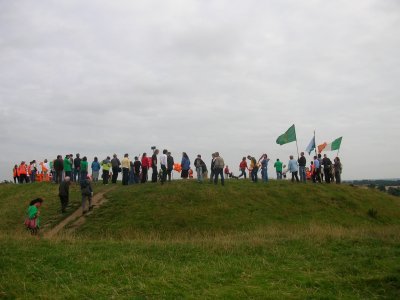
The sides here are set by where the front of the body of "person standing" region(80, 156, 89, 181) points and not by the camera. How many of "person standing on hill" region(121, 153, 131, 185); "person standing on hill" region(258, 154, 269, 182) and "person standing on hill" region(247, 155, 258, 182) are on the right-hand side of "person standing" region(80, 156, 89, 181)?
3

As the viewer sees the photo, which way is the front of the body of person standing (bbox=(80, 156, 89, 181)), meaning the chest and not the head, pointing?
away from the camera

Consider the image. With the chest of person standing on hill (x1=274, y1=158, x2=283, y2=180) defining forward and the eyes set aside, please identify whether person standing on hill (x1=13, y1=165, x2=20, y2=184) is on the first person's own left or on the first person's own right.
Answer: on the first person's own left

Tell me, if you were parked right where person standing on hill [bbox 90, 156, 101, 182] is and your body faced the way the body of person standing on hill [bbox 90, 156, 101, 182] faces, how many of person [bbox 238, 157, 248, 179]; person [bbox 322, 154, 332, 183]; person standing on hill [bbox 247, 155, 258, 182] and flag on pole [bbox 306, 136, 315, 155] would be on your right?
4

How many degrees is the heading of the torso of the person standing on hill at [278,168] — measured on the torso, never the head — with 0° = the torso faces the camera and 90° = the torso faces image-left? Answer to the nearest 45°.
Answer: approximately 180°

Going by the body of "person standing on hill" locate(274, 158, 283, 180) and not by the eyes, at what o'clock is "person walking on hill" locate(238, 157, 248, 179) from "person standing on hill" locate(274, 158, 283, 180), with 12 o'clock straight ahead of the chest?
"person walking on hill" locate(238, 157, 248, 179) is roughly at 9 o'clock from "person standing on hill" locate(274, 158, 283, 180).

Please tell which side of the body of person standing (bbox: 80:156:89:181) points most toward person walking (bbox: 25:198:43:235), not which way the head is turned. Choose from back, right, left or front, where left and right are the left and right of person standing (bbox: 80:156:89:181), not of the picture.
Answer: back

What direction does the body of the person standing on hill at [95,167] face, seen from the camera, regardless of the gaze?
away from the camera

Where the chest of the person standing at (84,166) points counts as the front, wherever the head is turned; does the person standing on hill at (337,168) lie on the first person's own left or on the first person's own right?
on the first person's own right

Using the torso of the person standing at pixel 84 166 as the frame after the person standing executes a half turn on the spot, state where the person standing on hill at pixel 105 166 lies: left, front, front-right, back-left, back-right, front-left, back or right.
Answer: back-left

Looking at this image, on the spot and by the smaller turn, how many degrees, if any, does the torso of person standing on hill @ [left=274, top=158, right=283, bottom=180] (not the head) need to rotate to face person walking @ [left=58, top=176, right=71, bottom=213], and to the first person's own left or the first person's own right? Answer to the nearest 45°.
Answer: approximately 135° to the first person's own left

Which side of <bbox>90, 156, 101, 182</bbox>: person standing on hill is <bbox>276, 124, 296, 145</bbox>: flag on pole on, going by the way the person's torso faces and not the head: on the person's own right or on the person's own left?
on the person's own right
